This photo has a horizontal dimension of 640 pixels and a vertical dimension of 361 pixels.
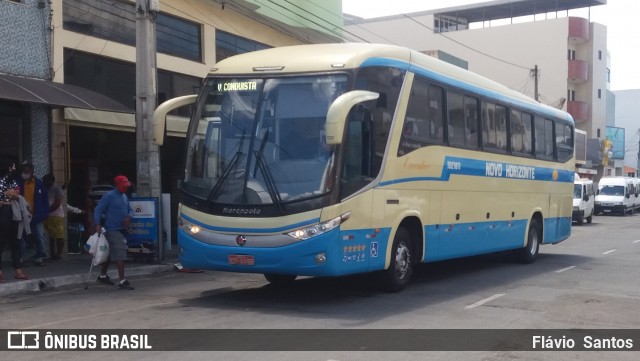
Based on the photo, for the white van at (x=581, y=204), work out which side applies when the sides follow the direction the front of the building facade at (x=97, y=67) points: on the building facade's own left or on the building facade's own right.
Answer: on the building facade's own left

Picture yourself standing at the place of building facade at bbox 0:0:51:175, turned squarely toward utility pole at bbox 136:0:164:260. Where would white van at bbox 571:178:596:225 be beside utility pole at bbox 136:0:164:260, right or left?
left

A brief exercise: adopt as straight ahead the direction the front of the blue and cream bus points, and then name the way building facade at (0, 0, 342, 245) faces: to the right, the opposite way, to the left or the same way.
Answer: to the left

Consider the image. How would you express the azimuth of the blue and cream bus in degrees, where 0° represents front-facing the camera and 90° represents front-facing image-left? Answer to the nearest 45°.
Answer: approximately 45°

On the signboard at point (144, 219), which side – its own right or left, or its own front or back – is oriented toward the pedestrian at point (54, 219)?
right

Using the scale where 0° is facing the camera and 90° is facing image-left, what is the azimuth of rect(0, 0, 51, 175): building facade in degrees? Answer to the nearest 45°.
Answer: approximately 315°
